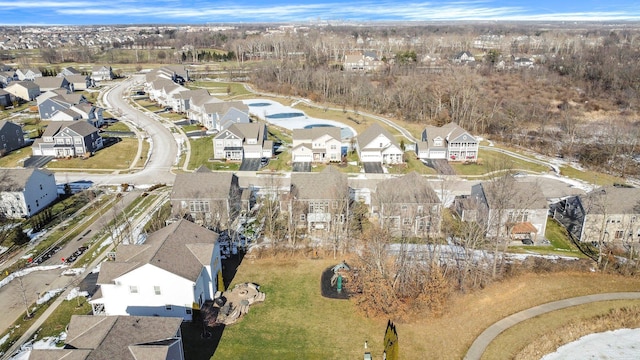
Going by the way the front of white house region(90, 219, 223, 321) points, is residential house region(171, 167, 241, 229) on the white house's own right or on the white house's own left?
on the white house's own right

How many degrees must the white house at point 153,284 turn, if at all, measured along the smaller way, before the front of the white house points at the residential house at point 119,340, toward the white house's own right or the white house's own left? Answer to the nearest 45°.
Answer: approximately 90° to the white house's own left

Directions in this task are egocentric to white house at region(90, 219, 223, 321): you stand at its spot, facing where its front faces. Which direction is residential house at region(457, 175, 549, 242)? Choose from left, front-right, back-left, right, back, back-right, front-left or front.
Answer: back

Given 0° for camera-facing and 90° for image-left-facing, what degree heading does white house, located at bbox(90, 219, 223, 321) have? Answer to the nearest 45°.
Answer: approximately 90°

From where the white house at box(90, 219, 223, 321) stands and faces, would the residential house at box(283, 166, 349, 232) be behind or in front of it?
behind

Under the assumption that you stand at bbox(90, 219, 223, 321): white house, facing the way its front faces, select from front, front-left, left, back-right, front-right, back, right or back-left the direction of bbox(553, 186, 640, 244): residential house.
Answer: back
